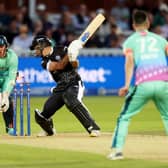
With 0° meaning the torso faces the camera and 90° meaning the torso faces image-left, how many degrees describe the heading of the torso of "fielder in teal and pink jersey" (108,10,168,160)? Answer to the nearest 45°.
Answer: approximately 180°

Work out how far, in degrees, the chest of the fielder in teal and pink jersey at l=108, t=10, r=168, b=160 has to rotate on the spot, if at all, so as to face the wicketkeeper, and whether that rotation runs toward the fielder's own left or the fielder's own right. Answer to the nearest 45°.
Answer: approximately 45° to the fielder's own left
